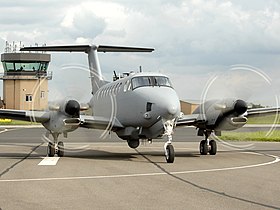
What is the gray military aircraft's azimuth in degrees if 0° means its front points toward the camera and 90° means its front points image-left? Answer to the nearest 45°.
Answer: approximately 0°
